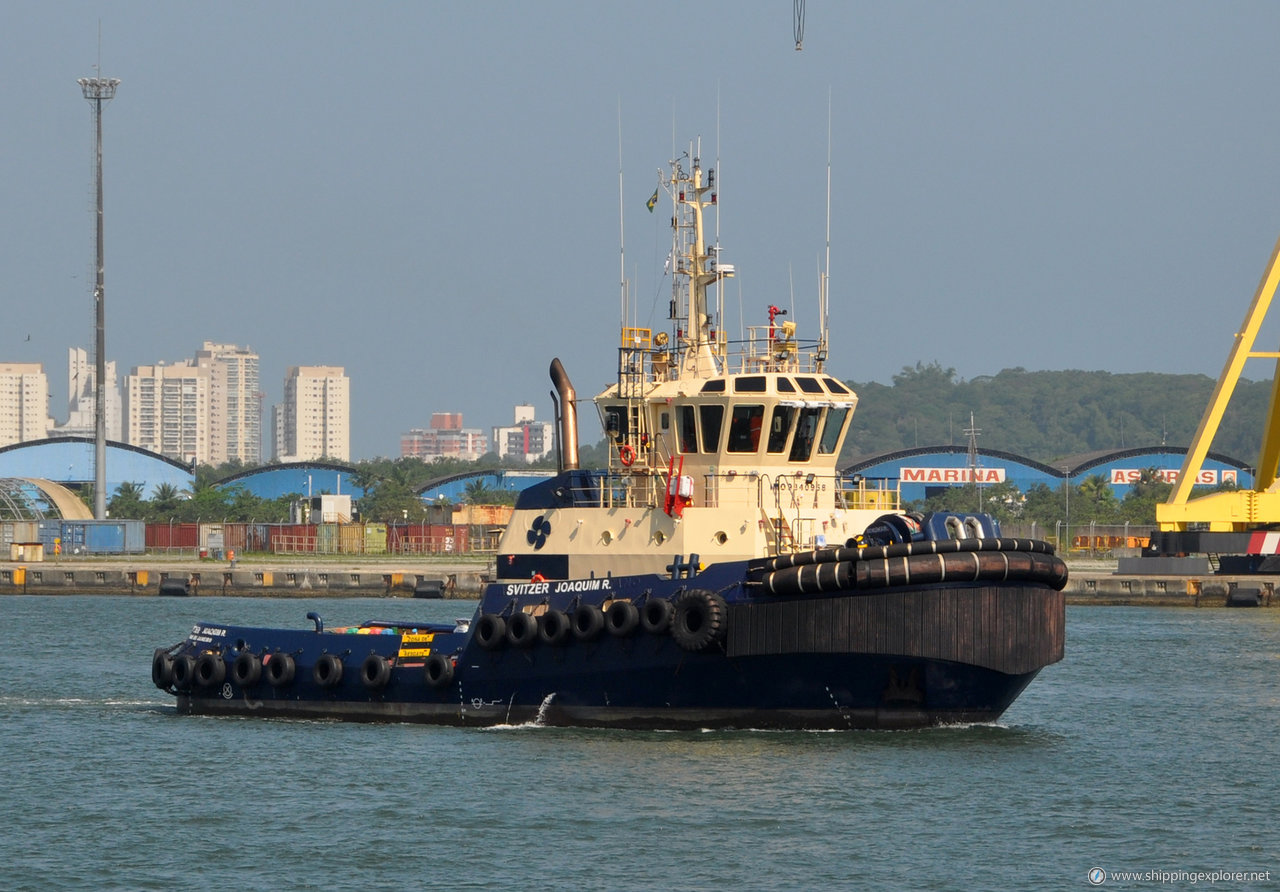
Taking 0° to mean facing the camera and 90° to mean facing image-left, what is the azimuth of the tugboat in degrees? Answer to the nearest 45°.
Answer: approximately 315°
